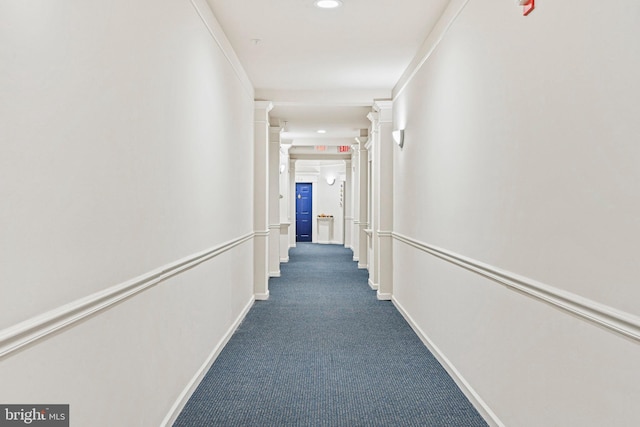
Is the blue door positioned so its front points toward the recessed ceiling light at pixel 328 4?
yes

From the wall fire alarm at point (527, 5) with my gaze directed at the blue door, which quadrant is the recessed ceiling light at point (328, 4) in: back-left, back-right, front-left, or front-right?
front-left

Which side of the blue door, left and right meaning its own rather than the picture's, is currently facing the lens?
front
